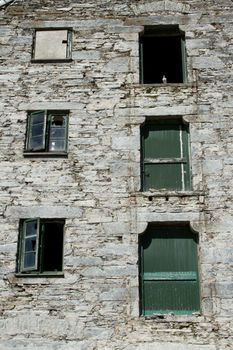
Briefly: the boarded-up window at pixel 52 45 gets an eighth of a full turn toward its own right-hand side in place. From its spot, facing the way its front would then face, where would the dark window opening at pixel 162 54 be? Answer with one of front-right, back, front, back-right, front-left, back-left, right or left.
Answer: back-left

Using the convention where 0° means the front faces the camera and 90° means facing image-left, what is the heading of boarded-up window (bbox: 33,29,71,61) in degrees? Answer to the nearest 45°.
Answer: approximately 0°

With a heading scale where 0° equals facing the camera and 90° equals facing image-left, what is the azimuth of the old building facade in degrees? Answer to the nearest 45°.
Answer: approximately 0°
